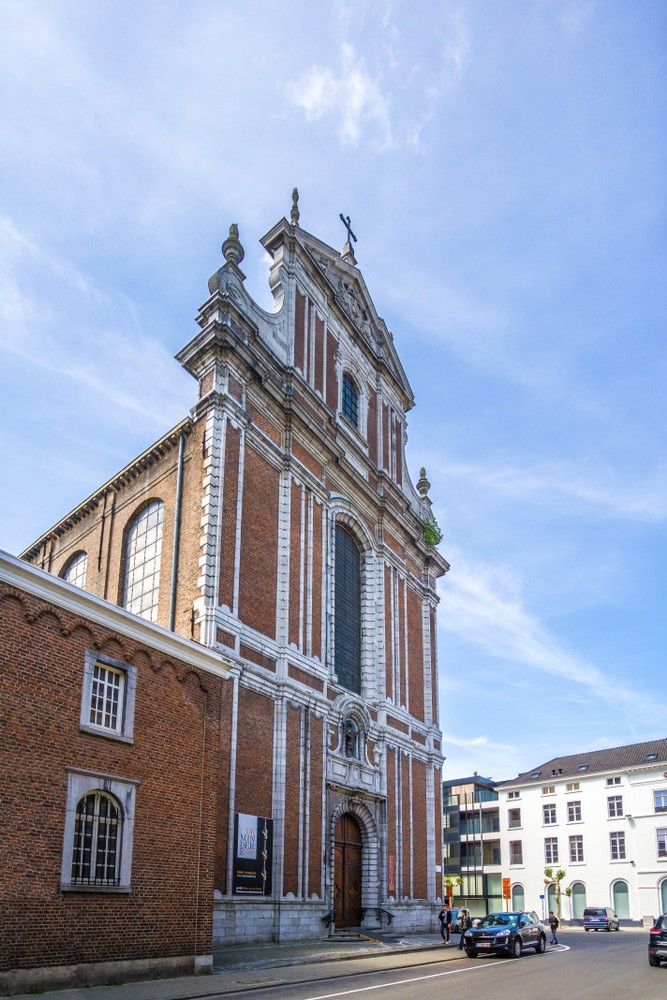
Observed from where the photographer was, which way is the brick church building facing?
facing the viewer and to the right of the viewer

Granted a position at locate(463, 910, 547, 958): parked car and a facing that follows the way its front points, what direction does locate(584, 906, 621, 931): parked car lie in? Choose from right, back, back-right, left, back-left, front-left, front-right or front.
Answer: back-right

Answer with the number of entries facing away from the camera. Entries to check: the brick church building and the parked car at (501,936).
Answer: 0

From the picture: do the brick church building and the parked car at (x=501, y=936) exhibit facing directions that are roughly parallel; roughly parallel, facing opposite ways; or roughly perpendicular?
roughly perpendicular

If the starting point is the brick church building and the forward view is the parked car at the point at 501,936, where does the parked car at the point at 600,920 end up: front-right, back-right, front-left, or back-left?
front-left

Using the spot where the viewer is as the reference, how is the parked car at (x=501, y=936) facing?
facing the viewer and to the left of the viewer

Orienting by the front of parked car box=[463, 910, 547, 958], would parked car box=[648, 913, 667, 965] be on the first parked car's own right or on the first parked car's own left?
on the first parked car's own left

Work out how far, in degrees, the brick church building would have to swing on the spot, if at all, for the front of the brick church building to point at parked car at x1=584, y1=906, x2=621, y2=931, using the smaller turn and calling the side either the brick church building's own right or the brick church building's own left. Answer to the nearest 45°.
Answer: approximately 90° to the brick church building's own left
